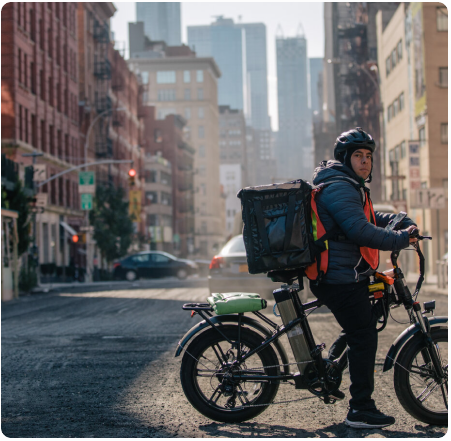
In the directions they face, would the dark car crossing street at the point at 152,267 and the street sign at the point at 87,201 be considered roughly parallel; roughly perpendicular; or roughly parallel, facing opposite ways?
roughly perpendicular

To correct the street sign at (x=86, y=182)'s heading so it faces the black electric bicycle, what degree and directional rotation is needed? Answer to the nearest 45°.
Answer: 0° — it already faces it

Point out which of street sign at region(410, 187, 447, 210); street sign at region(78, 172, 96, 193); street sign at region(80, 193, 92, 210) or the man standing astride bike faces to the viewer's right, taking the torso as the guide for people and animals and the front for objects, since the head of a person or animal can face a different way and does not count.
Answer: the man standing astride bike

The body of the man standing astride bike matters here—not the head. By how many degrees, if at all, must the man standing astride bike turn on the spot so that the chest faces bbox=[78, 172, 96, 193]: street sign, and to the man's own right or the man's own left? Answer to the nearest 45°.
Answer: approximately 135° to the man's own left

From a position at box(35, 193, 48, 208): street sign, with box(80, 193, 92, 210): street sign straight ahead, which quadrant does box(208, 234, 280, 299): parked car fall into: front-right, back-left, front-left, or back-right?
back-right

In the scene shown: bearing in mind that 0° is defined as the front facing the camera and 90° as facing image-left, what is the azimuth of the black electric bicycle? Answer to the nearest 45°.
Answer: approximately 270°

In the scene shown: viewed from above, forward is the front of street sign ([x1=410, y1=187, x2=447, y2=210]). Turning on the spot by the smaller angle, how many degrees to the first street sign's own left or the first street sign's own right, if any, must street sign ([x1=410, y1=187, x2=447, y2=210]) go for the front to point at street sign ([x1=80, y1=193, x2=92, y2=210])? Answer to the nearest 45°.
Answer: approximately 135° to the first street sign's own right
